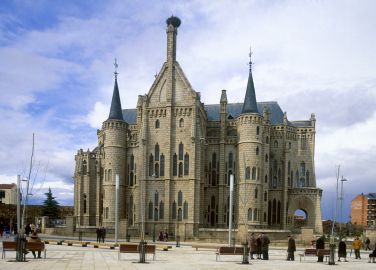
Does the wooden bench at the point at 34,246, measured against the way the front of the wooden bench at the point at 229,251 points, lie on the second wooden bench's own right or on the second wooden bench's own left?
on the second wooden bench's own right
